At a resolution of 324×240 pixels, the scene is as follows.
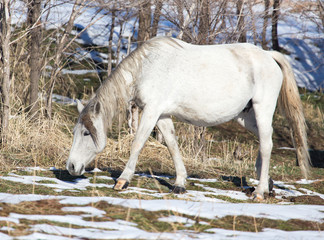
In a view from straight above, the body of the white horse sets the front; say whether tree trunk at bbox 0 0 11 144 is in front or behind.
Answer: in front

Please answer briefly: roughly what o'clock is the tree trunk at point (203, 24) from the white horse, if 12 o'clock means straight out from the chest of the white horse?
The tree trunk is roughly at 3 o'clock from the white horse.

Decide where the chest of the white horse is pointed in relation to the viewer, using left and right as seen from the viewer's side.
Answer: facing to the left of the viewer

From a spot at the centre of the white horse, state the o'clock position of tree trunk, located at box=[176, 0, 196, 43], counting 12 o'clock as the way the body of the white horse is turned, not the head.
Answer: The tree trunk is roughly at 3 o'clock from the white horse.

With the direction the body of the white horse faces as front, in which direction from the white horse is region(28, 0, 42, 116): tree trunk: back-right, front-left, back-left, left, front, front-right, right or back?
front-right
